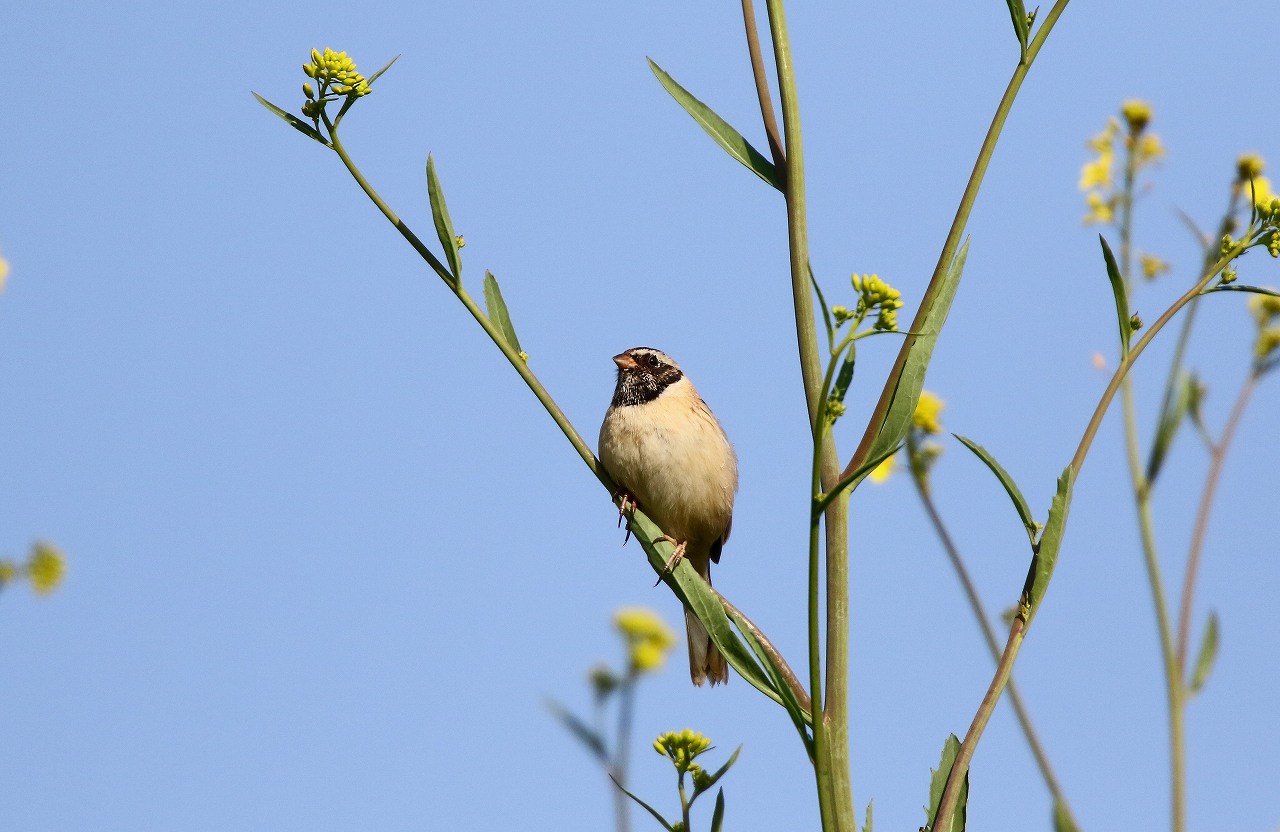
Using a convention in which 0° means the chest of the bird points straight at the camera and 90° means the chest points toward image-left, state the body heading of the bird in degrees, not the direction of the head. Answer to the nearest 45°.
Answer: approximately 45°

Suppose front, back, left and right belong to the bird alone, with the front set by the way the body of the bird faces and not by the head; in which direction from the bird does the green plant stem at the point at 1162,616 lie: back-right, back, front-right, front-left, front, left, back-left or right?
left

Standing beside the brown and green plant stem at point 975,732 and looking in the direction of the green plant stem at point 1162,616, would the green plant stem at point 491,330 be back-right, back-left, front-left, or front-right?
back-left

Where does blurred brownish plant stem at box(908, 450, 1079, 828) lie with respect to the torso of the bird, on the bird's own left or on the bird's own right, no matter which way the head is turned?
on the bird's own left
